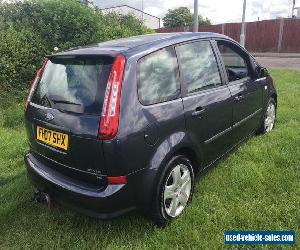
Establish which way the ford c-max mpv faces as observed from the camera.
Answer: facing away from the viewer and to the right of the viewer

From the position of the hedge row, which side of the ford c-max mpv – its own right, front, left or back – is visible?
left
